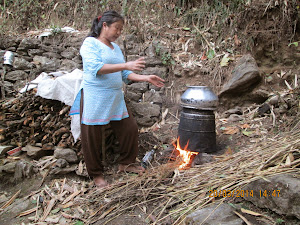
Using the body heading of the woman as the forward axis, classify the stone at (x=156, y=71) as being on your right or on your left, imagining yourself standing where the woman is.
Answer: on your left

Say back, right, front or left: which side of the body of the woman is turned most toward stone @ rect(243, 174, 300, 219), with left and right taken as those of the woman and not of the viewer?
front

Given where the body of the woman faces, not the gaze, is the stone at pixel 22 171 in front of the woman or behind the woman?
behind

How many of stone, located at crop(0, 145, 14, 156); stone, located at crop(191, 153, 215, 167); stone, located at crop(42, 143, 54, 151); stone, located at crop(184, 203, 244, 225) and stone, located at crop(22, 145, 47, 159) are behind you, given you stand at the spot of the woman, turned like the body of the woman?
3

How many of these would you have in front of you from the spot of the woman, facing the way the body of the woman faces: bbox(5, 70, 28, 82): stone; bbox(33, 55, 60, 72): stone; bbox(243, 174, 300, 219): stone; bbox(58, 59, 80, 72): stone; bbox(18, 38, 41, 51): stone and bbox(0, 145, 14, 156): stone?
1

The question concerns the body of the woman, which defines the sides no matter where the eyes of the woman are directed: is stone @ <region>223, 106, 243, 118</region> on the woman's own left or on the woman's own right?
on the woman's own left

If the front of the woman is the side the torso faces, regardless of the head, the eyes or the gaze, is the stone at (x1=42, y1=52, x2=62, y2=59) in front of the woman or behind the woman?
behind

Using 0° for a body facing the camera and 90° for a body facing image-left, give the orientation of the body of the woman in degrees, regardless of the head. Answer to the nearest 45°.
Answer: approximately 315°

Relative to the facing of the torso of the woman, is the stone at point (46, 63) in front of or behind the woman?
behind

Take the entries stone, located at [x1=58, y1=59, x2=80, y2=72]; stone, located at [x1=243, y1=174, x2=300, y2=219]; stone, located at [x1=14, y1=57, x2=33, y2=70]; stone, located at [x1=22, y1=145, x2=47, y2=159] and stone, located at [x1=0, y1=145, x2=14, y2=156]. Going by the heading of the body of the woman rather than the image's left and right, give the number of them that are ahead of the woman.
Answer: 1

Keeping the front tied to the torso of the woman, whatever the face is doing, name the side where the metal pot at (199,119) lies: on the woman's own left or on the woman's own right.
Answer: on the woman's own left

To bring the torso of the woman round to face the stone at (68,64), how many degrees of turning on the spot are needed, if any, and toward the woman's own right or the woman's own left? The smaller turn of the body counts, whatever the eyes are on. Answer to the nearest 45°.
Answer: approximately 135° to the woman's own left
